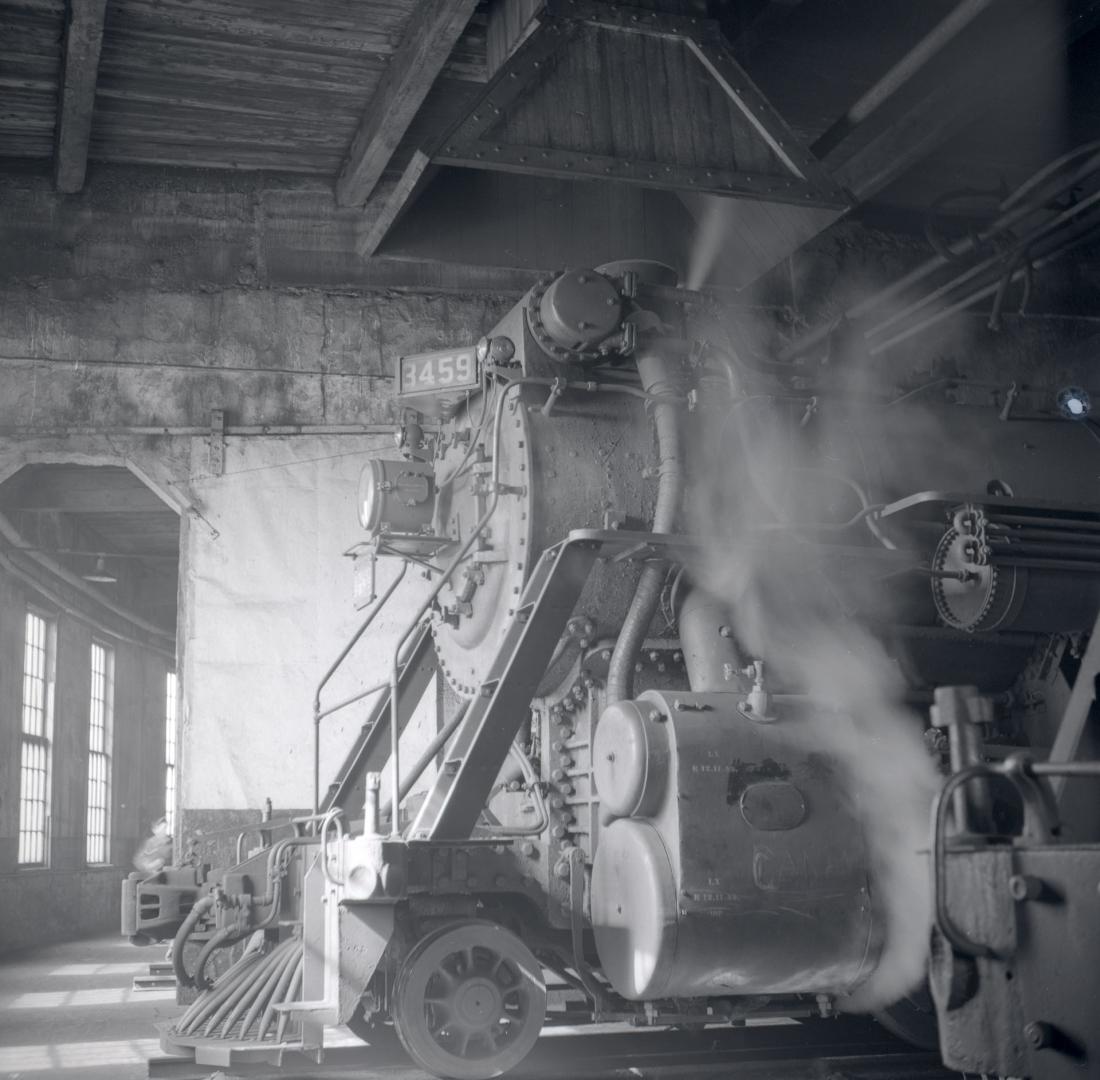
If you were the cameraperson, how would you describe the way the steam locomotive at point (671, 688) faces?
facing the viewer and to the left of the viewer
